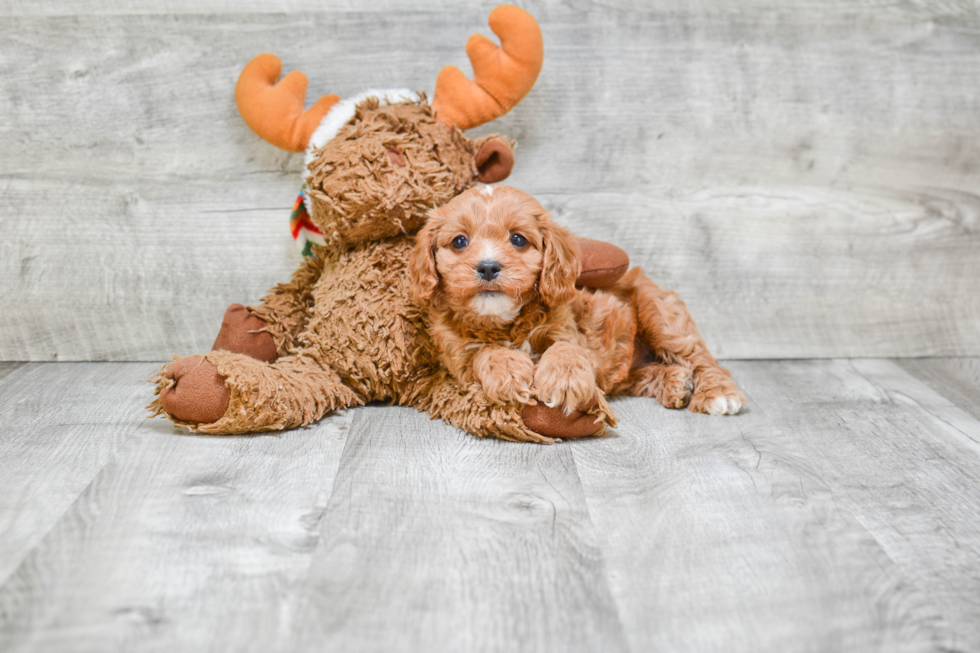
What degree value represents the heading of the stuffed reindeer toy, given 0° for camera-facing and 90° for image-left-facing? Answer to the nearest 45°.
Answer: approximately 0°

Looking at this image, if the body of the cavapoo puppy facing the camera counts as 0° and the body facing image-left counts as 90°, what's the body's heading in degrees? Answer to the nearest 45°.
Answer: approximately 45°
